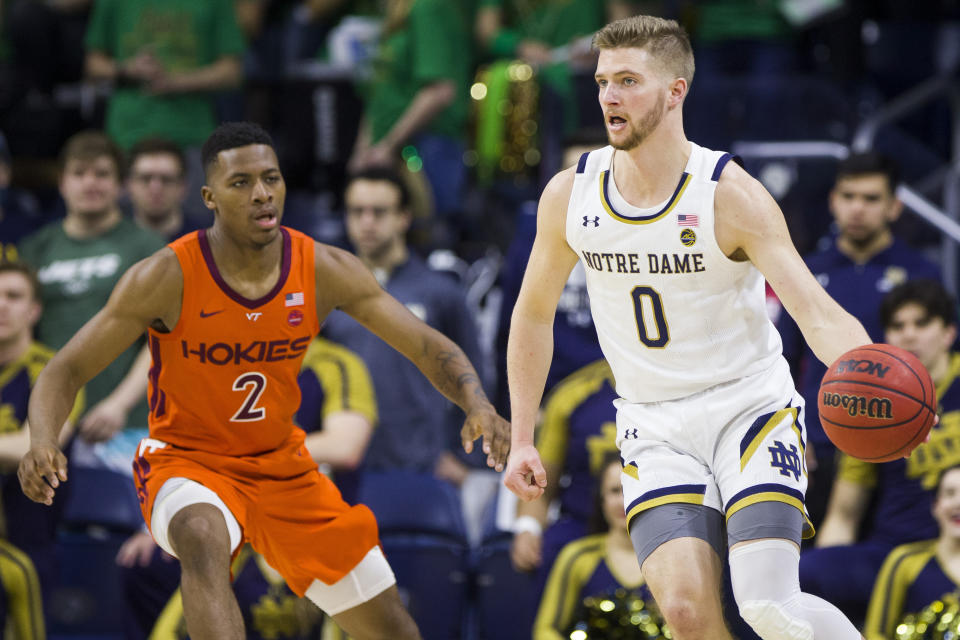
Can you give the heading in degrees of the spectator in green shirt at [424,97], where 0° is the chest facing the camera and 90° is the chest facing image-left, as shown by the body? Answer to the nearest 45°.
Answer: approximately 45°

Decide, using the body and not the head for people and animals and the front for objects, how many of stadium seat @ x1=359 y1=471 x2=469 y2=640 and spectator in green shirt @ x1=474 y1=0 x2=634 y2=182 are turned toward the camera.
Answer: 2

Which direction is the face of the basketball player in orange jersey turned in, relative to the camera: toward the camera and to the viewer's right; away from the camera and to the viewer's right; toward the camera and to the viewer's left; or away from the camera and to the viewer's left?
toward the camera and to the viewer's right

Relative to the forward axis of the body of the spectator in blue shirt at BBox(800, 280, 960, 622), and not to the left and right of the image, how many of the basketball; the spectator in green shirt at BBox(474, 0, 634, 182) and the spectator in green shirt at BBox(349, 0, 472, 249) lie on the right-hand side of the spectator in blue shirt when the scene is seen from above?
2

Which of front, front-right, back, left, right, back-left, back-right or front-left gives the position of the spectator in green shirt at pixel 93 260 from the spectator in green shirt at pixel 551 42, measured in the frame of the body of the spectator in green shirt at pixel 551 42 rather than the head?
front-right

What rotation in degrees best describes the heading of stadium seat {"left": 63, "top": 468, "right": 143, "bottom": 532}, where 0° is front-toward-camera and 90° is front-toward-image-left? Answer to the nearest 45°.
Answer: approximately 0°
